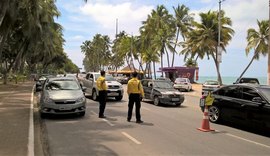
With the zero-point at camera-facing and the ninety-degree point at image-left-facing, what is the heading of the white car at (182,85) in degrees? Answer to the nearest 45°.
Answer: approximately 315°

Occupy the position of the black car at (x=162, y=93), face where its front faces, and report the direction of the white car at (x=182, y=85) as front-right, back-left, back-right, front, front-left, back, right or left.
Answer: back-left

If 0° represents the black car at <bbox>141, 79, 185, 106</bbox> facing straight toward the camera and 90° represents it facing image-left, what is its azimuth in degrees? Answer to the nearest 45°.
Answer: approximately 315°

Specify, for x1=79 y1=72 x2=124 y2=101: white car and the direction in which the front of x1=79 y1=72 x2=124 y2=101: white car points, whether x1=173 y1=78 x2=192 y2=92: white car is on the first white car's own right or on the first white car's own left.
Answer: on the first white car's own left

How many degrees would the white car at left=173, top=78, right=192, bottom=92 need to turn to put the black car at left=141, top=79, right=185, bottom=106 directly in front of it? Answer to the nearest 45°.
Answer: approximately 180°
